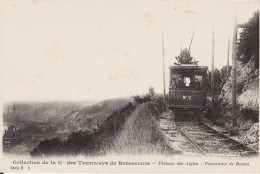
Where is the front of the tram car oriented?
toward the camera

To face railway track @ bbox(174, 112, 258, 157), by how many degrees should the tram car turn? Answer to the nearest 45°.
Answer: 0° — it already faces it
